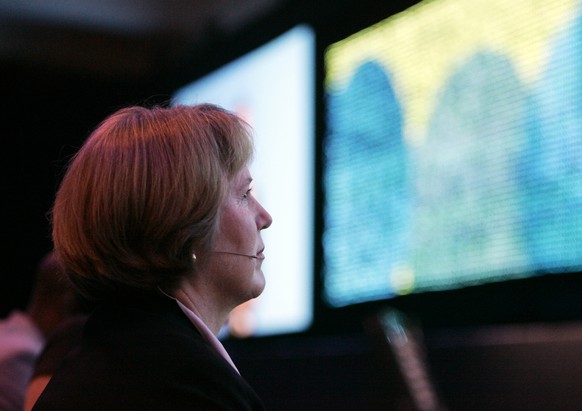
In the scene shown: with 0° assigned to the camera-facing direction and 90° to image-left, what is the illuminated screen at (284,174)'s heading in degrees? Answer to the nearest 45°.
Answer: approximately 45°

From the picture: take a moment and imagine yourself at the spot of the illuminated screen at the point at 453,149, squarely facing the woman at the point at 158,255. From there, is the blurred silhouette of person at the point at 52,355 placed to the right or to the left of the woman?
right

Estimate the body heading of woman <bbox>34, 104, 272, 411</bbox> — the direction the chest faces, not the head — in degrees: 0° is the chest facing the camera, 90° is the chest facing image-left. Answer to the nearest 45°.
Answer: approximately 270°

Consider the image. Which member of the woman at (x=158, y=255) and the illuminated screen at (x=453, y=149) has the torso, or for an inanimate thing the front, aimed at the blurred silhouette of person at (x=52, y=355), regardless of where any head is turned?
the illuminated screen

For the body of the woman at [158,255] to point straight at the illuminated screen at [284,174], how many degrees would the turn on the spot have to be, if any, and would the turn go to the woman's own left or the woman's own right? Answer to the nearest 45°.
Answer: approximately 90° to the woman's own left

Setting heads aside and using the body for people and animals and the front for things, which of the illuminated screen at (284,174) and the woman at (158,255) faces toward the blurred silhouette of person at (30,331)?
the illuminated screen

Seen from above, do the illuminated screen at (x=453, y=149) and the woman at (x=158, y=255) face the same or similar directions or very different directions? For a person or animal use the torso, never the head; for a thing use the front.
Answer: very different directions
